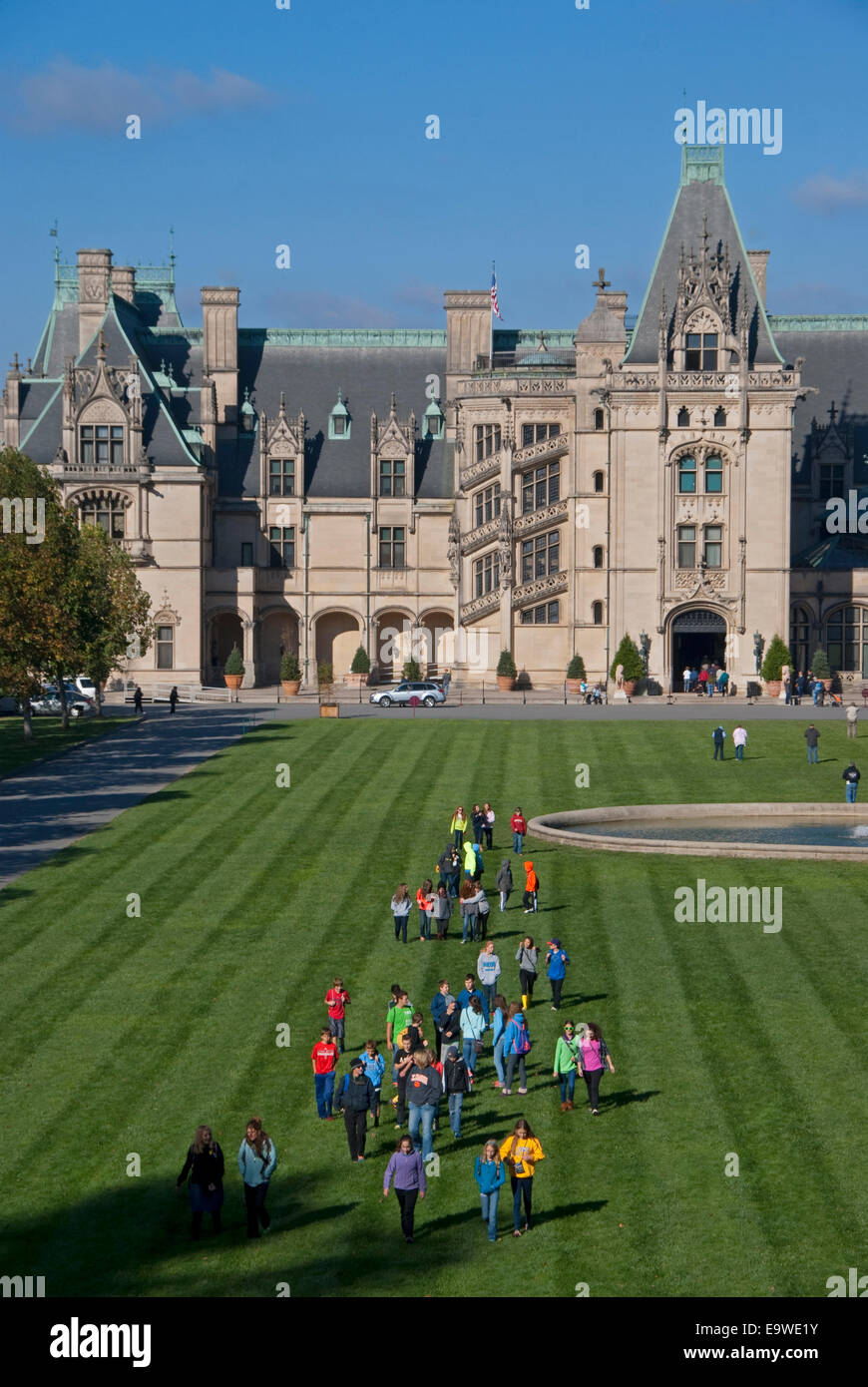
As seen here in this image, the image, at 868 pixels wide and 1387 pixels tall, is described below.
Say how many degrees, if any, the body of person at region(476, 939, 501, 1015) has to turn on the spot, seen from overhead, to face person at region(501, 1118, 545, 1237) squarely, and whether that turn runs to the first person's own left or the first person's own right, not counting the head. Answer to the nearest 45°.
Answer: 0° — they already face them

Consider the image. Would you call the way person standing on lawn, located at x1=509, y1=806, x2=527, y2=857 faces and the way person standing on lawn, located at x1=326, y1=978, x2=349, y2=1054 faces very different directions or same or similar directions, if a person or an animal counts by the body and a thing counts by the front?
same or similar directions

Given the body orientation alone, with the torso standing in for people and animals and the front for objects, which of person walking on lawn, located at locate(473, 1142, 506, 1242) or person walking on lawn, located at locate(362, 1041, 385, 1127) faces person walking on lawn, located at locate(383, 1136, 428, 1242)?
person walking on lawn, located at locate(362, 1041, 385, 1127)

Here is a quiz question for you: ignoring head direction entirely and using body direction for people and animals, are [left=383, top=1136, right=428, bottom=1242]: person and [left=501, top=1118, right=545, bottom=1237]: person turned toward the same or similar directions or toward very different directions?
same or similar directions

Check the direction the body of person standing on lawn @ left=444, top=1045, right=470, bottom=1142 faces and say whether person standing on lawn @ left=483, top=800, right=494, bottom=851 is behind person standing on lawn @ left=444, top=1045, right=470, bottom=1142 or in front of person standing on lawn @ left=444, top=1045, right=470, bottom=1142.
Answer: behind

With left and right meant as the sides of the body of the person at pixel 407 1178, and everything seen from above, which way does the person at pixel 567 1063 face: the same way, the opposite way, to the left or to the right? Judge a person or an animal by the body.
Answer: the same way

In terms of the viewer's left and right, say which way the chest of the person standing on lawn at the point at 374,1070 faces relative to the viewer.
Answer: facing the viewer

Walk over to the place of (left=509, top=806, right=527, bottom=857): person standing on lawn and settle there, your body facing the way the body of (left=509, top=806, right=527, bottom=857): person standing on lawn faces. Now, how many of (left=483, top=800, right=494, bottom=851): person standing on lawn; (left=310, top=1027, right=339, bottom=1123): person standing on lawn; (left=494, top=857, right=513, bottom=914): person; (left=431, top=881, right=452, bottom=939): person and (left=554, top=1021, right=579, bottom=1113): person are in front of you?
4

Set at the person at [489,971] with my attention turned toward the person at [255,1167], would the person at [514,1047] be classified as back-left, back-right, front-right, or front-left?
front-left

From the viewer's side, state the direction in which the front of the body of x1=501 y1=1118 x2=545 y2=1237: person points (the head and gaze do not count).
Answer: toward the camera

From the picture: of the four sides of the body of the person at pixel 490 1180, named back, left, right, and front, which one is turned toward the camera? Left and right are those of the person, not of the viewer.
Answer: front

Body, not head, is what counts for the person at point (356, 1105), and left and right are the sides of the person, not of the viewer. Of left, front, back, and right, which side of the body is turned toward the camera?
front

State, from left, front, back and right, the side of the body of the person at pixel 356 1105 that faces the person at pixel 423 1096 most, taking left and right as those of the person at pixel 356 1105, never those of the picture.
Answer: left

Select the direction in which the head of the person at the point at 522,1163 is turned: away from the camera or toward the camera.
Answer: toward the camera

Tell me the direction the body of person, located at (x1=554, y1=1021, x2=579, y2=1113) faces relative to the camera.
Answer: toward the camera

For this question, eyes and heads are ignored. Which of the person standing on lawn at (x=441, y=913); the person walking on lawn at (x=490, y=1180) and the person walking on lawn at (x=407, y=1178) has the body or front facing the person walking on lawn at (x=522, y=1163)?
the person standing on lawn at (x=441, y=913)

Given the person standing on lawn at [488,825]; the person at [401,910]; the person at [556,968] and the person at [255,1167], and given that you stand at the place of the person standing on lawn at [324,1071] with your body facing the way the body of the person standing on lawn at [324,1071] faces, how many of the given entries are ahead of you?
1

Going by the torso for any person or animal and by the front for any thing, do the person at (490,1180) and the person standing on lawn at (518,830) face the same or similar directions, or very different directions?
same or similar directions

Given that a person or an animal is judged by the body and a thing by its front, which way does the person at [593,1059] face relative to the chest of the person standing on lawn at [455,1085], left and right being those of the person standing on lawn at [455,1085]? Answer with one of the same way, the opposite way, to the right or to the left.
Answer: the same way

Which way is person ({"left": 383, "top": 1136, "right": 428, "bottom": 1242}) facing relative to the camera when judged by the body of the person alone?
toward the camera

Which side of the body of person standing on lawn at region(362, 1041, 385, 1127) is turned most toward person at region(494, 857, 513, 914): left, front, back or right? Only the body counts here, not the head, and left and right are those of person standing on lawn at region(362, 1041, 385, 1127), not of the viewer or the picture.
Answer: back
